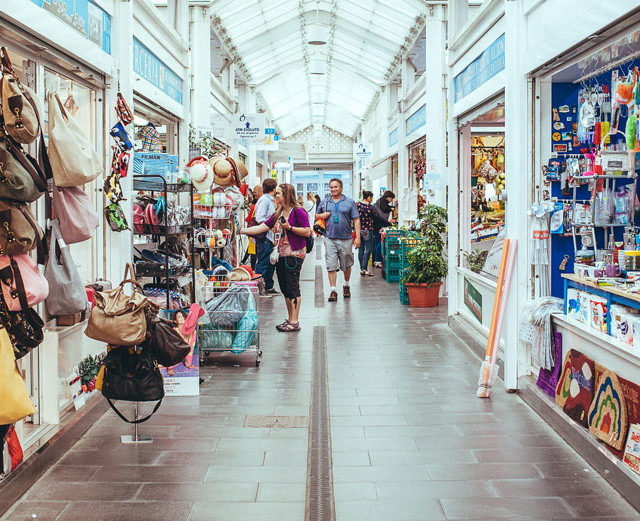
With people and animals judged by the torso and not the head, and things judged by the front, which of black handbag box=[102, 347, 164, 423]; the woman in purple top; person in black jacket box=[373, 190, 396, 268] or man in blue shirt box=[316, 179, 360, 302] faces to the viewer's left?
the woman in purple top

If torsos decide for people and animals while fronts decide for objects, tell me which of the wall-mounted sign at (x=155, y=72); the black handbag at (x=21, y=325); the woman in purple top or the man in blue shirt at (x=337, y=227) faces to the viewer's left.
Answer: the woman in purple top

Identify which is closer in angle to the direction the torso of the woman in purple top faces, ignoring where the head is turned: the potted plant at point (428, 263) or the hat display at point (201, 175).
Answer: the hat display

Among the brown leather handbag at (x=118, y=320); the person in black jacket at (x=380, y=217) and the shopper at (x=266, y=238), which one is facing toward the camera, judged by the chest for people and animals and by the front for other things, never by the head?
the brown leather handbag

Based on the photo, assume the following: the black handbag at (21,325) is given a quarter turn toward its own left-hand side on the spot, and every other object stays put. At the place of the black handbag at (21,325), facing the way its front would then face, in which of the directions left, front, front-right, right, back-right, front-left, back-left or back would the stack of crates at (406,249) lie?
front

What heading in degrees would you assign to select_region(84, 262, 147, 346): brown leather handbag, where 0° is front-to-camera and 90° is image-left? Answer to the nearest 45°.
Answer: approximately 0°

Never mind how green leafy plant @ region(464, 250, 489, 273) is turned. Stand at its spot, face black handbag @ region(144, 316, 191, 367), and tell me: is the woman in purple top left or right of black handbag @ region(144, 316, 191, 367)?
right

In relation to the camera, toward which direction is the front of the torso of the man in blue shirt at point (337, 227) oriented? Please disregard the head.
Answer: toward the camera

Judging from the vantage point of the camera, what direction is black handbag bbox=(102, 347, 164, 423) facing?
facing the viewer
